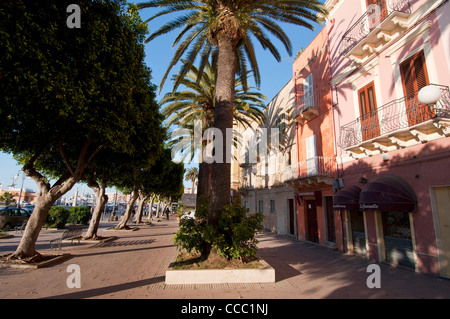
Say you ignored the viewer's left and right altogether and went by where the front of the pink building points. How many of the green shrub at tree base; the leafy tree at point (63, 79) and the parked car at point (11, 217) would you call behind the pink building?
0

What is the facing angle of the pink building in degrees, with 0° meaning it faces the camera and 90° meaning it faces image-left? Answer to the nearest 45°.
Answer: approximately 45°

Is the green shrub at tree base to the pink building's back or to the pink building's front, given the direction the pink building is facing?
to the front

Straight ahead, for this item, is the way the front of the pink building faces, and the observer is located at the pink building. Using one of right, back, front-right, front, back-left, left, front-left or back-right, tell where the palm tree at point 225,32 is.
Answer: front

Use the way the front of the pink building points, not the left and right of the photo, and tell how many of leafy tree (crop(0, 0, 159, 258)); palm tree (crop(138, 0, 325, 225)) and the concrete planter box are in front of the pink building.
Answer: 3

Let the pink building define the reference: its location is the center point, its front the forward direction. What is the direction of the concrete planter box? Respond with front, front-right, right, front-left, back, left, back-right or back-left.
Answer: front

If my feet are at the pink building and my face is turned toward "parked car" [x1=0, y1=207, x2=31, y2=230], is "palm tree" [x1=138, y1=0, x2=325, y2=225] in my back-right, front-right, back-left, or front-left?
front-left

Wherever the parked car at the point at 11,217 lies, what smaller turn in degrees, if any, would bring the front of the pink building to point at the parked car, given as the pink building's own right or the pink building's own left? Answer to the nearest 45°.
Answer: approximately 45° to the pink building's own right

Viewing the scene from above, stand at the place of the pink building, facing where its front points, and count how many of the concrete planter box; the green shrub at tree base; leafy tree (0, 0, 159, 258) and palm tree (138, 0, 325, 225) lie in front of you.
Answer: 4

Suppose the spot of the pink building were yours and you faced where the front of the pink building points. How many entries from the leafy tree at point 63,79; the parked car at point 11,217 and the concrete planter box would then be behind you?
0

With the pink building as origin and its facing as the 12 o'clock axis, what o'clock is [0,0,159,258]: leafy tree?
The leafy tree is roughly at 12 o'clock from the pink building.
